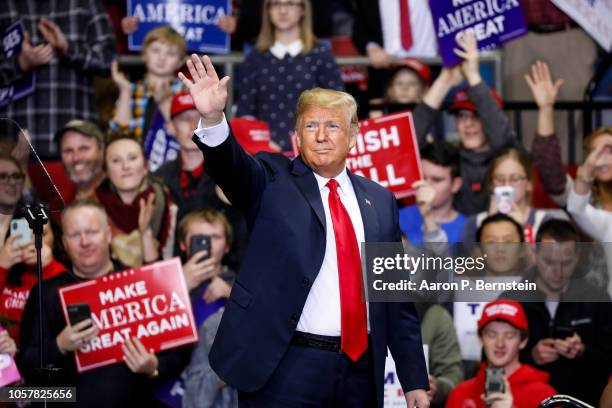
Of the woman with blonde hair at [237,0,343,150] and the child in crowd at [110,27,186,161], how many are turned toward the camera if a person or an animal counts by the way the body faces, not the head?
2

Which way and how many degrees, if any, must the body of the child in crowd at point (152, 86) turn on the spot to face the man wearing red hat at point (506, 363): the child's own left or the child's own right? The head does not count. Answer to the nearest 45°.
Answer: approximately 45° to the child's own left

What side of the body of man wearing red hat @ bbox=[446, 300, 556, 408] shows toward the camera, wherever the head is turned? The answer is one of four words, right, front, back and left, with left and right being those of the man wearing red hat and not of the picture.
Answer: front

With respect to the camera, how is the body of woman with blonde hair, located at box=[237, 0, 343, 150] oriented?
toward the camera

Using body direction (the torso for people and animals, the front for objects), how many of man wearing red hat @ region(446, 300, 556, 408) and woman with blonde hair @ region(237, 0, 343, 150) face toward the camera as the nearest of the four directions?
2

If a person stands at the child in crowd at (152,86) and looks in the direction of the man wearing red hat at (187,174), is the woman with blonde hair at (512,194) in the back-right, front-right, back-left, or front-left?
front-left

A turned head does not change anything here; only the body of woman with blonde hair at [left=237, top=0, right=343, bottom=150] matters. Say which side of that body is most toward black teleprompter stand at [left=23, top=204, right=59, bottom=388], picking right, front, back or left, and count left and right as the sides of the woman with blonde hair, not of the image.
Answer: front

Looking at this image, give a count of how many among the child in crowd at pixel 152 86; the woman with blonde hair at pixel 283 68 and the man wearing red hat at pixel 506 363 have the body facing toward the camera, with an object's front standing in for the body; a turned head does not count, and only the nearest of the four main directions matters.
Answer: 3
